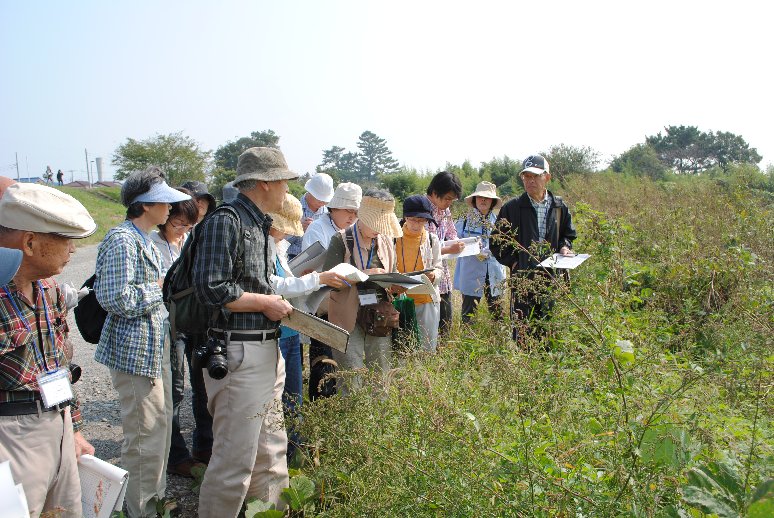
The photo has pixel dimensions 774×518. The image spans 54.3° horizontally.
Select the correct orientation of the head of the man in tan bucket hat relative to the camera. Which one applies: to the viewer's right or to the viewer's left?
to the viewer's right

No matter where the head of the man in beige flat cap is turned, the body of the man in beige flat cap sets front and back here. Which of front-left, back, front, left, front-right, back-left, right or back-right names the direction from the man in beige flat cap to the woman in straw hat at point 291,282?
left

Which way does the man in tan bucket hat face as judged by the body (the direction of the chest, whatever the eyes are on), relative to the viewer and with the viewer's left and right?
facing to the right of the viewer

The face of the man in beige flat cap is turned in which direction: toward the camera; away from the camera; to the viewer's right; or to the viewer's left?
to the viewer's right

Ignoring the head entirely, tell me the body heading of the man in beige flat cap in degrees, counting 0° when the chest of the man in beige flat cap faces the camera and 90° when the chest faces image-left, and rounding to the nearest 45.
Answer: approximately 315°

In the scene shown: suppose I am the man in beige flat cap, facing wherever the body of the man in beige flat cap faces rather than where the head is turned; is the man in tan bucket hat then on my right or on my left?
on my left

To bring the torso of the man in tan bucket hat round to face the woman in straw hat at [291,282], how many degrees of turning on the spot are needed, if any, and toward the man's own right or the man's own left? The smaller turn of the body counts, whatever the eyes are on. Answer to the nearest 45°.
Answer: approximately 45° to the man's own left

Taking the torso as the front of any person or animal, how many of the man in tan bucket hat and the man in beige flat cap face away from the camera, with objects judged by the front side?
0
